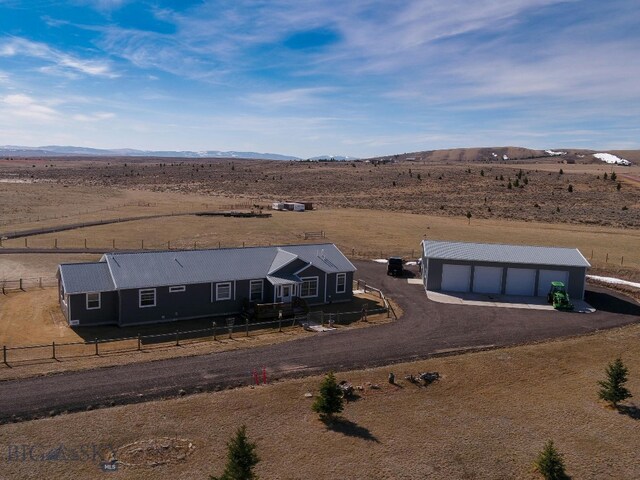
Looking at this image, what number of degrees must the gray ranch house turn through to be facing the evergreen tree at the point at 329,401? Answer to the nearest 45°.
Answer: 0° — it already faces it

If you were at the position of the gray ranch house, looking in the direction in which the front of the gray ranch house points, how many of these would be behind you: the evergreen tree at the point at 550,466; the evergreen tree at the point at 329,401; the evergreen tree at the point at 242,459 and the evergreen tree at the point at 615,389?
0

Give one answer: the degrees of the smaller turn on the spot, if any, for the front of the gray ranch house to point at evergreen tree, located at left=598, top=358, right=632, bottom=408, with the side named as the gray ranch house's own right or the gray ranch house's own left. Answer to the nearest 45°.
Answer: approximately 45° to the gray ranch house's own left

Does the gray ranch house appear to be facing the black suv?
no

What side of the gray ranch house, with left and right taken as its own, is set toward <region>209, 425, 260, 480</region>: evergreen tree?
front

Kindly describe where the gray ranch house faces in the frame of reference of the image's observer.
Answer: facing the viewer

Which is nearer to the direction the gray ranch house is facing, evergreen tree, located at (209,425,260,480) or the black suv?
the evergreen tree

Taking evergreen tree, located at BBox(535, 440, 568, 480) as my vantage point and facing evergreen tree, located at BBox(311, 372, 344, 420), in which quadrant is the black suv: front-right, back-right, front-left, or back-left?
front-right

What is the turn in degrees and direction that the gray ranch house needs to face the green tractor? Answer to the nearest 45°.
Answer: approximately 90° to its left

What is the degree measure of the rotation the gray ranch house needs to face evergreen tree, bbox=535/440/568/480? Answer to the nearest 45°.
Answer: approximately 45° to its left

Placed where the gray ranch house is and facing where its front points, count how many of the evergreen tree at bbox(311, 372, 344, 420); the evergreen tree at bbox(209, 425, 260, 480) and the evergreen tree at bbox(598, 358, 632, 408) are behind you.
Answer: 0

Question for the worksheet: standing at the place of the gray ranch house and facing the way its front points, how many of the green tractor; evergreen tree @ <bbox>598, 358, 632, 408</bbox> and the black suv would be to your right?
0

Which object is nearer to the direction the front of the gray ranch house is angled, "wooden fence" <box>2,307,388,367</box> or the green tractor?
the wooden fence

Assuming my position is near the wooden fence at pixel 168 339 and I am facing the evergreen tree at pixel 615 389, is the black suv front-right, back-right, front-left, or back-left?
front-left

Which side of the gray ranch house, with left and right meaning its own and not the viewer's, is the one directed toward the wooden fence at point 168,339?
front
